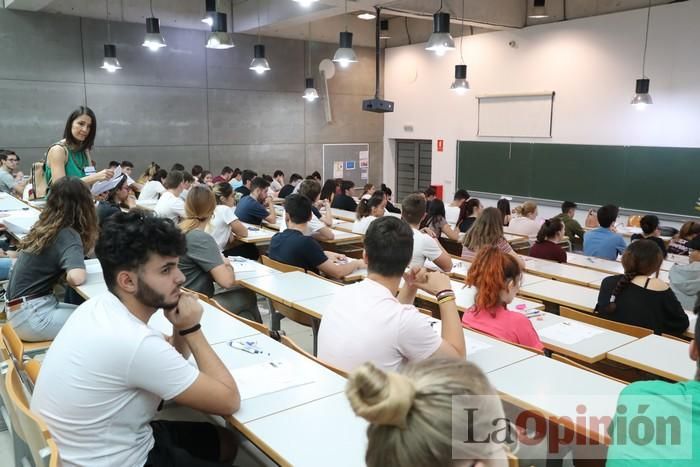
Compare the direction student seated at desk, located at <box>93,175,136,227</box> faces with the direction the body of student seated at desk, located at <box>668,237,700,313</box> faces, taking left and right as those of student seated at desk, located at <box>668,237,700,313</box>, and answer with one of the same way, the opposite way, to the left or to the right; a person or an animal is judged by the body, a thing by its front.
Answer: the same way

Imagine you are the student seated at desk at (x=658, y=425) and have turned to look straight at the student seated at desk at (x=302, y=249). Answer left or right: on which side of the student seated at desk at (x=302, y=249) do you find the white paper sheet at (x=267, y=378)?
left

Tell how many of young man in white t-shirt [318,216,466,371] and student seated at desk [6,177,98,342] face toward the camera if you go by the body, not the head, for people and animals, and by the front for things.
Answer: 0

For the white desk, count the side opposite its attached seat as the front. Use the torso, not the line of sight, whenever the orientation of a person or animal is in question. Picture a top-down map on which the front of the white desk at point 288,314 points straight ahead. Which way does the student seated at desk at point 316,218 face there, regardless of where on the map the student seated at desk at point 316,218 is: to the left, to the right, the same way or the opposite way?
the same way

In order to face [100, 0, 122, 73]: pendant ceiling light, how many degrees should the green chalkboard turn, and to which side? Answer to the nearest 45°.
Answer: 0° — it already faces it

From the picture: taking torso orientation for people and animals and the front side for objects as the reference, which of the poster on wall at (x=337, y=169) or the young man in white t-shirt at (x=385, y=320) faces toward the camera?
the poster on wall

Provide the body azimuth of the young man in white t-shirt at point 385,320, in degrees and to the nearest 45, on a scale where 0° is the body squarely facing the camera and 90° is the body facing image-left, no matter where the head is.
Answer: approximately 225°

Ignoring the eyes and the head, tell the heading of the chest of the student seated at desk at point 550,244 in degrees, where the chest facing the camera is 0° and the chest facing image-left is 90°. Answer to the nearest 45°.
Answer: approximately 225°

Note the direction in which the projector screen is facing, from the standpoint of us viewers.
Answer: facing the viewer and to the left of the viewer

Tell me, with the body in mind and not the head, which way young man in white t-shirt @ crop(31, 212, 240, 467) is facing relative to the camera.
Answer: to the viewer's right

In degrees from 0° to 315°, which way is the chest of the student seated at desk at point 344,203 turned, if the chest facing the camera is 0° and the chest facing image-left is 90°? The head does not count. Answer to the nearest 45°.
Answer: approximately 225°

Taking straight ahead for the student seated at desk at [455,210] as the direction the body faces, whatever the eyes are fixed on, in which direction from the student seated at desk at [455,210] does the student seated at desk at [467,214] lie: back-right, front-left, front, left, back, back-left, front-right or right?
back-right

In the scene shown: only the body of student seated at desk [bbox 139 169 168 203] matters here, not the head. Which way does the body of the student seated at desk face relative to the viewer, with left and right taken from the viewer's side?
facing away from the viewer and to the right of the viewer

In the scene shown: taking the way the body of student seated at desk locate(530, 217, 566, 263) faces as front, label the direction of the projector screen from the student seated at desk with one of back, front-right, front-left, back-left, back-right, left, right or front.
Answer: front-left

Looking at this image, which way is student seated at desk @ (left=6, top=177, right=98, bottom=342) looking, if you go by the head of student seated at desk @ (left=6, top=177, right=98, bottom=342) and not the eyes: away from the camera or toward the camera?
away from the camera

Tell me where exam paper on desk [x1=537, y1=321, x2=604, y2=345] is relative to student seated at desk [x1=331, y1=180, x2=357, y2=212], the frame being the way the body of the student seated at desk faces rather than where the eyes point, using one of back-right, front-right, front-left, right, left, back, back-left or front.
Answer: back-right

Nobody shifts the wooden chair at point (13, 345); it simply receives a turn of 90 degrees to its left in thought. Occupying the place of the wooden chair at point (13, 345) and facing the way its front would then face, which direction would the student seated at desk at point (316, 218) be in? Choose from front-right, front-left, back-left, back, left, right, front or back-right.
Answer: right

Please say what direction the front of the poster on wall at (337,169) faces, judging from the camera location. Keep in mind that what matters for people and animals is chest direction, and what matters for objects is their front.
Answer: facing the viewer

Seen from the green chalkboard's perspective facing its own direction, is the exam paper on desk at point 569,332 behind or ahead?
ahead
